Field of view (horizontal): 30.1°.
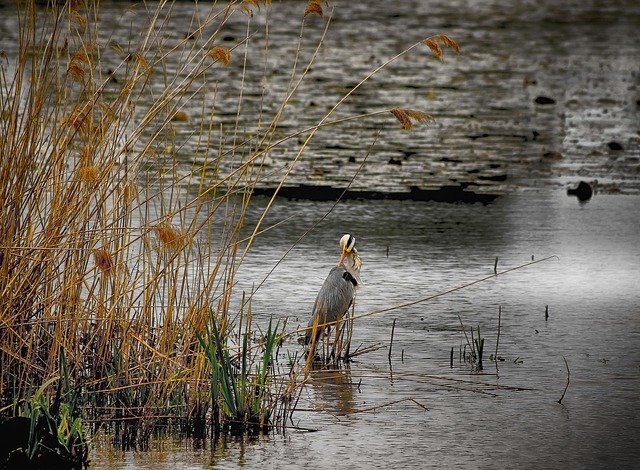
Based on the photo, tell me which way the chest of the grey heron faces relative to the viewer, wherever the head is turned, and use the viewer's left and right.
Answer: facing to the right of the viewer
